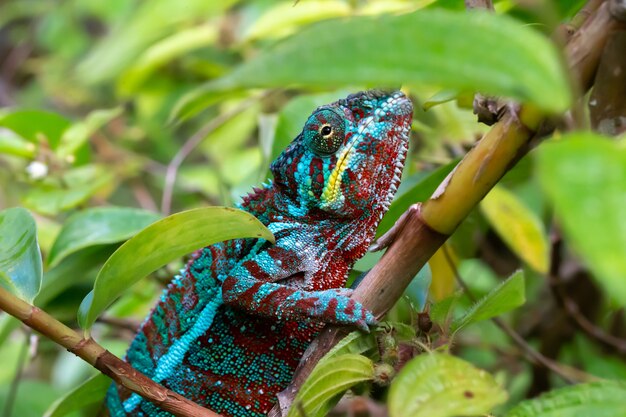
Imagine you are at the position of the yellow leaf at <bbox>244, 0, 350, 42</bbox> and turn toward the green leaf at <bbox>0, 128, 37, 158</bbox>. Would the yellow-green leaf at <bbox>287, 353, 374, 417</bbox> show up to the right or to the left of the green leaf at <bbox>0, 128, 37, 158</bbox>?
left

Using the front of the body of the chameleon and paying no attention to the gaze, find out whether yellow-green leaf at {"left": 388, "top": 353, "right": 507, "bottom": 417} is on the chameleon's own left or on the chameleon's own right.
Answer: on the chameleon's own right

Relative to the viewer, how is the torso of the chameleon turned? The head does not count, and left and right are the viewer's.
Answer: facing to the right of the viewer

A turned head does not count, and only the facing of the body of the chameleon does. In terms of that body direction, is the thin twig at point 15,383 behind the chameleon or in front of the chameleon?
behind

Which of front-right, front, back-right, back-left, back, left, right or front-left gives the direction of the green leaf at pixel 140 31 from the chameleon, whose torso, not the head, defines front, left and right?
left

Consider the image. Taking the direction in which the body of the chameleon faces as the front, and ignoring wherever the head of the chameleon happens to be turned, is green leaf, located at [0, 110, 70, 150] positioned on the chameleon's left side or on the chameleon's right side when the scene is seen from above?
on the chameleon's left side
